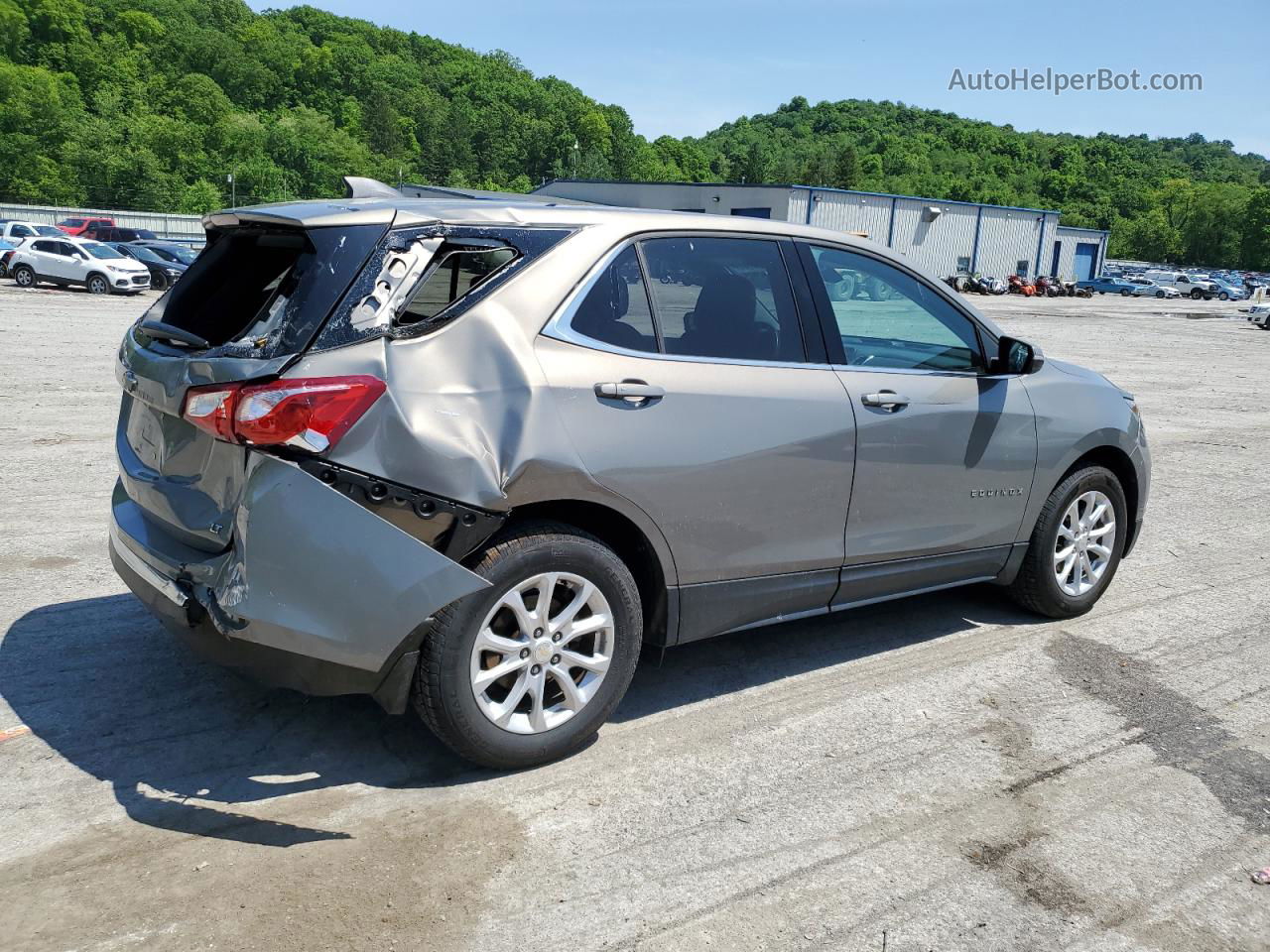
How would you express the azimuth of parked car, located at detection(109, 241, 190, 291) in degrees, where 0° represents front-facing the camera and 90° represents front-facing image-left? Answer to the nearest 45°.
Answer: approximately 315°

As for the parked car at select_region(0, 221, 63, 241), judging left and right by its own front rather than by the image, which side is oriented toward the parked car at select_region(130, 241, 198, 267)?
front

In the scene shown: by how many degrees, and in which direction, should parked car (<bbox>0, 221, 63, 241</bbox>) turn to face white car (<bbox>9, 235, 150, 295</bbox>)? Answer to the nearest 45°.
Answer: approximately 45° to its right

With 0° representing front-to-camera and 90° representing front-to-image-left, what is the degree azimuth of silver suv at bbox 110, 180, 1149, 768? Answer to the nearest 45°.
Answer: approximately 225°

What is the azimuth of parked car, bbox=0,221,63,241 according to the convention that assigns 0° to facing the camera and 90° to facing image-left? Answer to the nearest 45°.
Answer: approximately 315°

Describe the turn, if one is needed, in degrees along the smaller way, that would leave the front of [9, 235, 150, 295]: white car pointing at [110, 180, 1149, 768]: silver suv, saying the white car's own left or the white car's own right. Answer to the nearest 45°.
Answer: approximately 45° to the white car's own right

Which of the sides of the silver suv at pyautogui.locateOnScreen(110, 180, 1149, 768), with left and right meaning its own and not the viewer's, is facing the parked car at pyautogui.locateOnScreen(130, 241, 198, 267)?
left

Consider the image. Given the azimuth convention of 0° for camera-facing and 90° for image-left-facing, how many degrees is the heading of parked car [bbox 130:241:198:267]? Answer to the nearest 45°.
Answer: approximately 315°

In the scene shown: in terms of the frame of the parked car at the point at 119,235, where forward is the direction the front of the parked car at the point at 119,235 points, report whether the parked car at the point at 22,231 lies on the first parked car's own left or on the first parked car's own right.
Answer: on the first parked car's own right

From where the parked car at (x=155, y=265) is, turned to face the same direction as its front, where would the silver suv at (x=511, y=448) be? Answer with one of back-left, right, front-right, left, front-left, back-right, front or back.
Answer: front-right

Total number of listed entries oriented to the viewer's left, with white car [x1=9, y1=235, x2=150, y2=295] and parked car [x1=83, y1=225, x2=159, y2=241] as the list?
0

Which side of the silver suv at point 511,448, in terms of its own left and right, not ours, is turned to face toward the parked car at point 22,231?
left

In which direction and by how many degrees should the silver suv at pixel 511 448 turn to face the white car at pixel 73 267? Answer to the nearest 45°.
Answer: approximately 90° to its left
